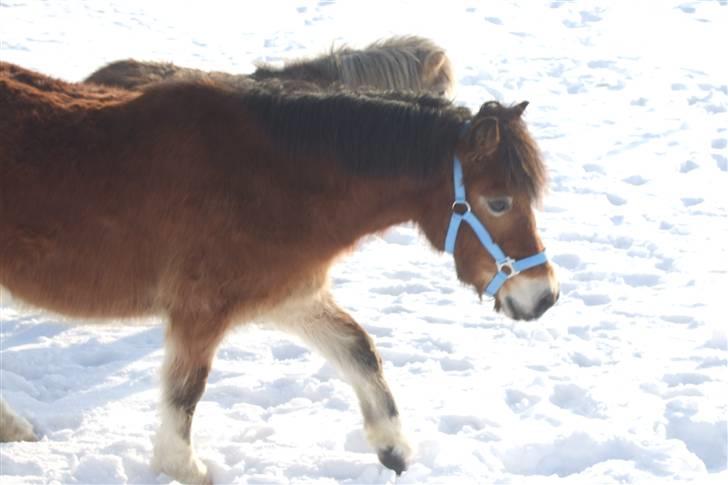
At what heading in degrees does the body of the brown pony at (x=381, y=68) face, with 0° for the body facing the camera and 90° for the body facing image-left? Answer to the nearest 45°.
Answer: approximately 270°

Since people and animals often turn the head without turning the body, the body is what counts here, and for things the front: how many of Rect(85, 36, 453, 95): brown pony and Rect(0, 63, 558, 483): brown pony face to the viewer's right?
2

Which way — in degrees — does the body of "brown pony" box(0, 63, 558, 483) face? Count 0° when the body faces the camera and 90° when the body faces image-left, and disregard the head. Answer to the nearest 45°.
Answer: approximately 270°

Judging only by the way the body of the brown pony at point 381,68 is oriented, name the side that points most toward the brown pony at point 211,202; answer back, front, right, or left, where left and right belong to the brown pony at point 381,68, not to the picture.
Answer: right

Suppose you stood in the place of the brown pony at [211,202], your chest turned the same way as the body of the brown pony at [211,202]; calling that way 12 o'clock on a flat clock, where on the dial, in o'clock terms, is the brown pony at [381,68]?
the brown pony at [381,68] is roughly at 10 o'clock from the brown pony at [211,202].
